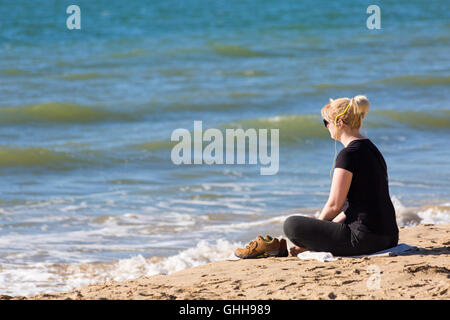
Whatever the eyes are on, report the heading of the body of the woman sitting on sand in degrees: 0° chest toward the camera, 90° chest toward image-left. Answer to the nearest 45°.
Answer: approximately 135°

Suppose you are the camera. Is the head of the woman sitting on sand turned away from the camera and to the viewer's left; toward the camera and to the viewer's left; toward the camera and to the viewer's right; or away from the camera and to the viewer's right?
away from the camera and to the viewer's left
